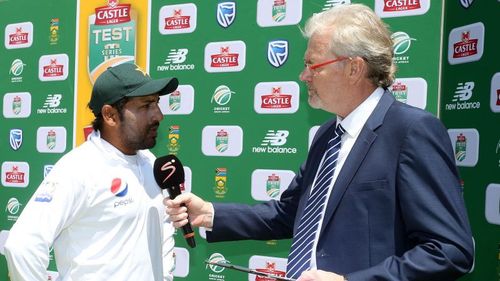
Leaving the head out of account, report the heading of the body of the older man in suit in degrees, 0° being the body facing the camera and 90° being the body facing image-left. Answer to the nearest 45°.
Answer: approximately 45°

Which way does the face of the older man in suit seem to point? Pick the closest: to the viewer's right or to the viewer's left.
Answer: to the viewer's left
